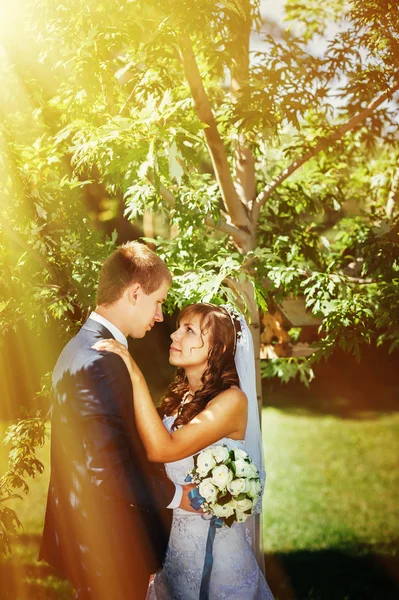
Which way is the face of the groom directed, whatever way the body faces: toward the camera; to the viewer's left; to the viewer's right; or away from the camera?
to the viewer's right

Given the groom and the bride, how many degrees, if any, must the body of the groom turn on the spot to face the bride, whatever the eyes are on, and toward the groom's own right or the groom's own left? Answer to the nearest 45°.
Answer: approximately 45° to the groom's own left

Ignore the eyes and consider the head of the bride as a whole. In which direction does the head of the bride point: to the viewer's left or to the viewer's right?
to the viewer's left

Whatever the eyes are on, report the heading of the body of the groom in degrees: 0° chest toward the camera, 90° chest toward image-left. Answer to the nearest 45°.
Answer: approximately 270°
